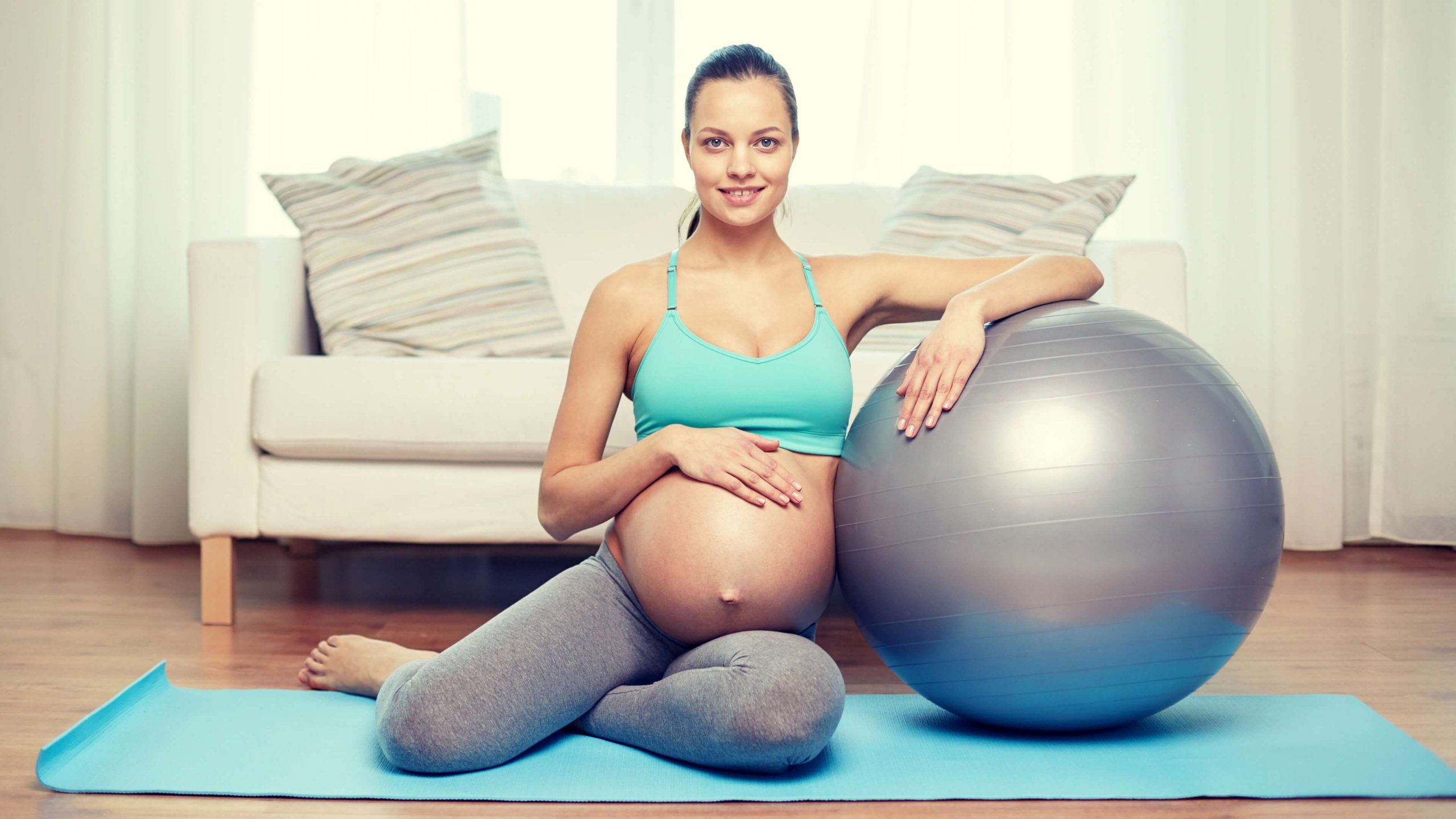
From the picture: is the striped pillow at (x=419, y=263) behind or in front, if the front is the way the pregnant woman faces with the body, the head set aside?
behind

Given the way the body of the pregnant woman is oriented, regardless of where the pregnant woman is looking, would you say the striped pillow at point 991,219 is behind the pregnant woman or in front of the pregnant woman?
behind

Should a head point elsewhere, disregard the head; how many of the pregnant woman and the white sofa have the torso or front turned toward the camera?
2

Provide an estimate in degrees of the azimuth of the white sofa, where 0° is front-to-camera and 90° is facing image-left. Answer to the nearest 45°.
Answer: approximately 0°

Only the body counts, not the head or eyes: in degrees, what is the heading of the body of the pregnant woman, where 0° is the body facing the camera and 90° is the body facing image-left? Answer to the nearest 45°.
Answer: approximately 0°
